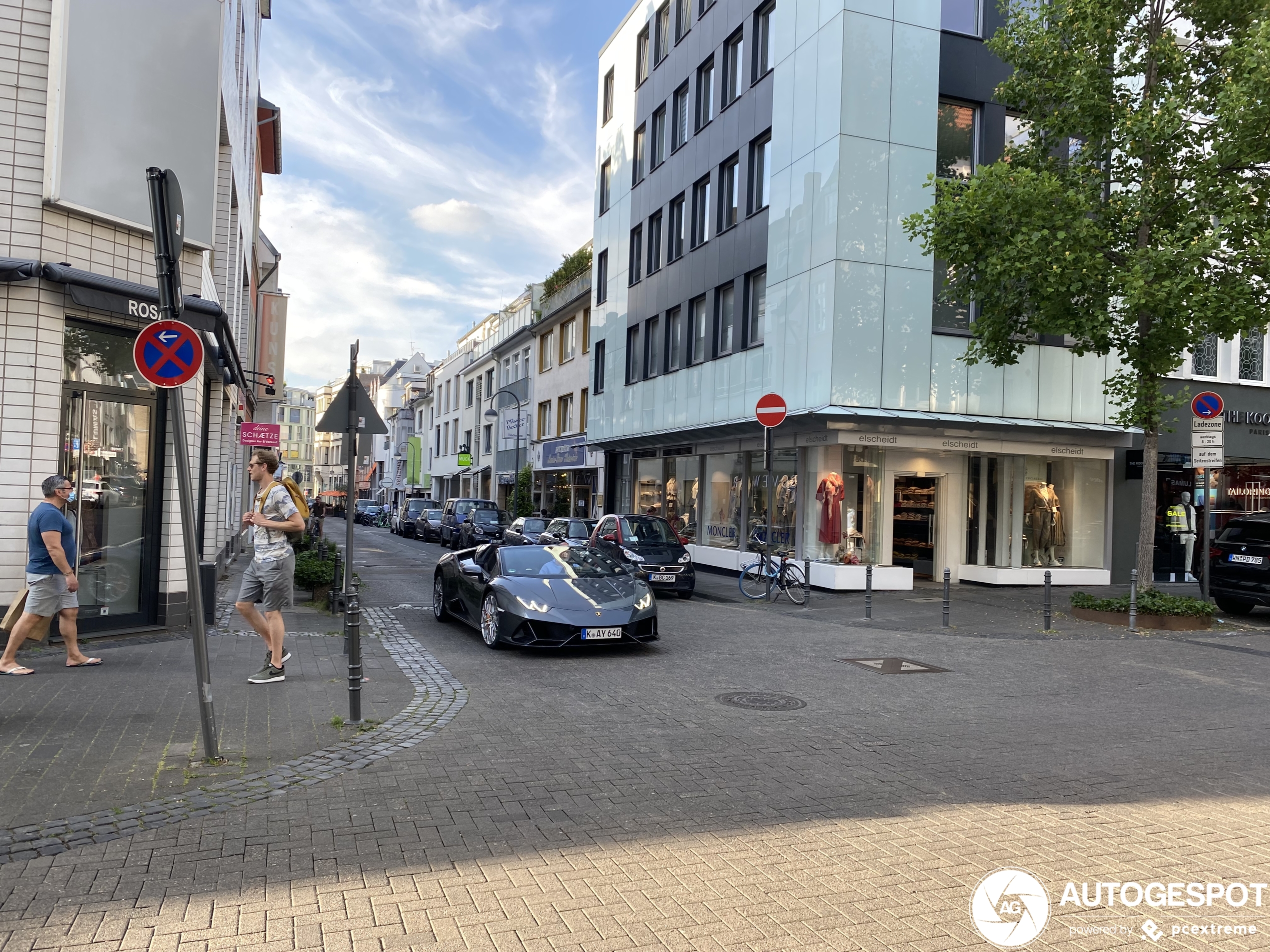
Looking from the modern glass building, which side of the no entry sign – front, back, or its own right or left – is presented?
back

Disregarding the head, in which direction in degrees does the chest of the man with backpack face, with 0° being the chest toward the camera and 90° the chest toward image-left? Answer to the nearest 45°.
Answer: approximately 90°

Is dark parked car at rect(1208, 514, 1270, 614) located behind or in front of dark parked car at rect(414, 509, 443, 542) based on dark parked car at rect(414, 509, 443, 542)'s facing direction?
in front

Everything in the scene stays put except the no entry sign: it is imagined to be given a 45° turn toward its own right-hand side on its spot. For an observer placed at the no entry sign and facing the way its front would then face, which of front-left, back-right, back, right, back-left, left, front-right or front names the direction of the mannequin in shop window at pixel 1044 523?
back

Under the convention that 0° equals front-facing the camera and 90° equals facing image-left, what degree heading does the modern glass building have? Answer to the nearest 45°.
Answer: approximately 0°

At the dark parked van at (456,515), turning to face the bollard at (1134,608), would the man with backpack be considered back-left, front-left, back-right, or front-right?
front-right

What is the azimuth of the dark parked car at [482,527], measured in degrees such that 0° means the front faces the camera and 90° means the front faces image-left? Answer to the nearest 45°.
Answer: approximately 315°

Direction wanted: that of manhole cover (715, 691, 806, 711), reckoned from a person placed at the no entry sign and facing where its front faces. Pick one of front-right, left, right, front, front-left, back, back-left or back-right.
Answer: front

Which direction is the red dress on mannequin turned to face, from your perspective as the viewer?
facing the viewer

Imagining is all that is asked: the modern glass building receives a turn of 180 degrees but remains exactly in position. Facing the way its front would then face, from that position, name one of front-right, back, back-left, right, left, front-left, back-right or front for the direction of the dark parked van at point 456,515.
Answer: front-left

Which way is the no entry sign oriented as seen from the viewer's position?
toward the camera

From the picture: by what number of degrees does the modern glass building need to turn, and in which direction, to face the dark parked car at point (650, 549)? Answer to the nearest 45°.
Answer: approximately 45° to its right

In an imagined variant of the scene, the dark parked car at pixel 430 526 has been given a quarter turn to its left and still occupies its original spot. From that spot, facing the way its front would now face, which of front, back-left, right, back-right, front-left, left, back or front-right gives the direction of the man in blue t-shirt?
back-right

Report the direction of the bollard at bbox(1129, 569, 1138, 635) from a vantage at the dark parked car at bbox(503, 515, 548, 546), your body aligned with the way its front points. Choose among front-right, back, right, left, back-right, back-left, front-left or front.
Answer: front

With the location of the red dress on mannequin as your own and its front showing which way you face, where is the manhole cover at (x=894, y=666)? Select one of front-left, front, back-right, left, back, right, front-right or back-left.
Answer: front

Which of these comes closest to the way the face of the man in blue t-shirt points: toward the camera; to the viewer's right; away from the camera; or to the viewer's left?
to the viewer's right

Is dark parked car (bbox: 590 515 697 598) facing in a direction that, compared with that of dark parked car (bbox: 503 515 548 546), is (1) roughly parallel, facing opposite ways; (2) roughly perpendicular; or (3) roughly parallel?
roughly parallel

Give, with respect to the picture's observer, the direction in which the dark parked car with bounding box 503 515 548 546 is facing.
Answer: facing the viewer and to the right of the viewer

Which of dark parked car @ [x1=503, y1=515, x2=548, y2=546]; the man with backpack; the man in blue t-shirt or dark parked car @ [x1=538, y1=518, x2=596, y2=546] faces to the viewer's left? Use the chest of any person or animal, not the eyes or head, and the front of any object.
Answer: the man with backpack
